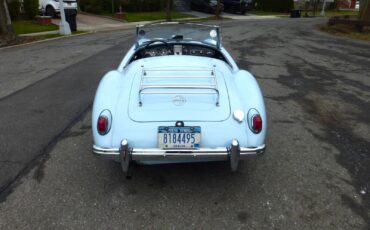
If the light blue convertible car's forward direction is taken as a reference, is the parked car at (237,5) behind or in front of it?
in front

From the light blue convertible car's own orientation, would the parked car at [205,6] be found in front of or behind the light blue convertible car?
in front

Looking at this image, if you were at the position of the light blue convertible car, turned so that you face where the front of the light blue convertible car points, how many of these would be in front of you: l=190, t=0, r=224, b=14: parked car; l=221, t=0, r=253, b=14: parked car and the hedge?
3

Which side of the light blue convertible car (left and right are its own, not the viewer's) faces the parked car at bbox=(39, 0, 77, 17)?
front

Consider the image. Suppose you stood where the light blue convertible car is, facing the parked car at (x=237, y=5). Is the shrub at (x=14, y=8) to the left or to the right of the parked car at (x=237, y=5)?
left

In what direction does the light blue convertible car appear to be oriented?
away from the camera

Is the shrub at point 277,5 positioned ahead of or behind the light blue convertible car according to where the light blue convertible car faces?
ahead
